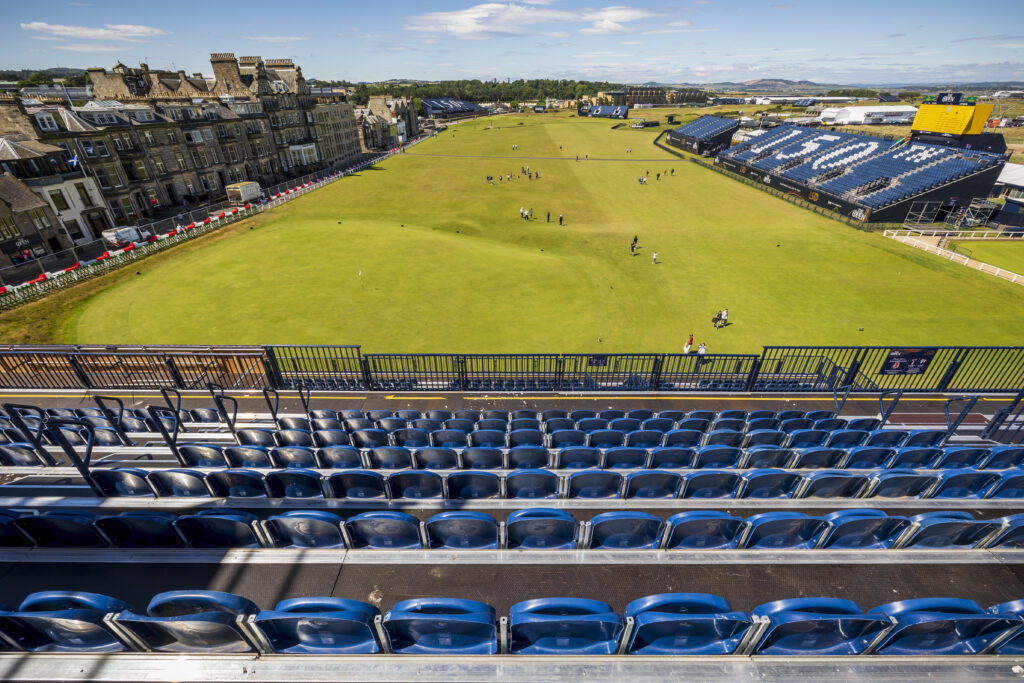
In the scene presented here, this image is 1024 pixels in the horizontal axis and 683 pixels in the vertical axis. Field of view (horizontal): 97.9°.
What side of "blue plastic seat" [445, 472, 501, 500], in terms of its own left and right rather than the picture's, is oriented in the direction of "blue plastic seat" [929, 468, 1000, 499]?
right

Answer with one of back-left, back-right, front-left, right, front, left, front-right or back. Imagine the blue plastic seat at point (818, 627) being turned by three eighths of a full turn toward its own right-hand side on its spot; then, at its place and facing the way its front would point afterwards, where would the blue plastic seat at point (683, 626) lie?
right

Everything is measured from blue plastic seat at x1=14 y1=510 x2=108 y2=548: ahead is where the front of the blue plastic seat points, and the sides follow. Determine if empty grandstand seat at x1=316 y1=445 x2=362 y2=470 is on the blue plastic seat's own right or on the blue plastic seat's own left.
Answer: on the blue plastic seat's own right

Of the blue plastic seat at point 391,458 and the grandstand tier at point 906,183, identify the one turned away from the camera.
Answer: the blue plastic seat

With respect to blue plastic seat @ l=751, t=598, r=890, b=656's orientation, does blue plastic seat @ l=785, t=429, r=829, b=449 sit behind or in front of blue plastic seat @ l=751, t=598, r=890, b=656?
in front

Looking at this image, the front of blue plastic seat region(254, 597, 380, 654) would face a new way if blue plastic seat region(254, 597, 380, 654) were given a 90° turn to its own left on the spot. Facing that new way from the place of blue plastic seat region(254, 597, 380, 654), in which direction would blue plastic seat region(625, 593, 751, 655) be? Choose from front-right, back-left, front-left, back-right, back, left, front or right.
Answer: back-left

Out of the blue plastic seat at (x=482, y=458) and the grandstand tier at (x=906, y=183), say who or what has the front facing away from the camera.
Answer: the blue plastic seat

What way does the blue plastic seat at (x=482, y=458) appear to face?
away from the camera

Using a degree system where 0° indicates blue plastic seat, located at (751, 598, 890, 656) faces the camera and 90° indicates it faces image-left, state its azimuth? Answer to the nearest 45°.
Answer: approximately 180°

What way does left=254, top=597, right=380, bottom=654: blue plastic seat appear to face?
away from the camera

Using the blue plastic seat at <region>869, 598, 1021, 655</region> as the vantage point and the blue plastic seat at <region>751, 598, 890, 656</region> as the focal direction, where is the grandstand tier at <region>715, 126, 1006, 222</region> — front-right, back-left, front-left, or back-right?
back-right

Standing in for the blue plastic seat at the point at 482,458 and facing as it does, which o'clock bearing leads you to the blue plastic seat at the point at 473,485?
the blue plastic seat at the point at 473,485 is roughly at 6 o'clock from the blue plastic seat at the point at 482,458.

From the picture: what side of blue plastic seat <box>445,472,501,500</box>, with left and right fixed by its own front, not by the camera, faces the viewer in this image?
back

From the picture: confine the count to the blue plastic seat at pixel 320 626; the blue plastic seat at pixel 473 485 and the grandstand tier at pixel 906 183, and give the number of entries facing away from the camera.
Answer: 2

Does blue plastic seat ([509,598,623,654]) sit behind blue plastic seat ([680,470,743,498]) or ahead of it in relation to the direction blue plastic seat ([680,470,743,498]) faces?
behind

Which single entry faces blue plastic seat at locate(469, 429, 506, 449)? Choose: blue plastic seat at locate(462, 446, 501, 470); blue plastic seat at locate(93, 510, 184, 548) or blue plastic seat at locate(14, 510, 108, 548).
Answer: blue plastic seat at locate(462, 446, 501, 470)

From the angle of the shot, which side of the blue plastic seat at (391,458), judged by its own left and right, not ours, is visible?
back

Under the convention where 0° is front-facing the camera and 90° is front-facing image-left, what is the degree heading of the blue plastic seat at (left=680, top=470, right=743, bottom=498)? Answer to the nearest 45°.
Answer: approximately 180°
